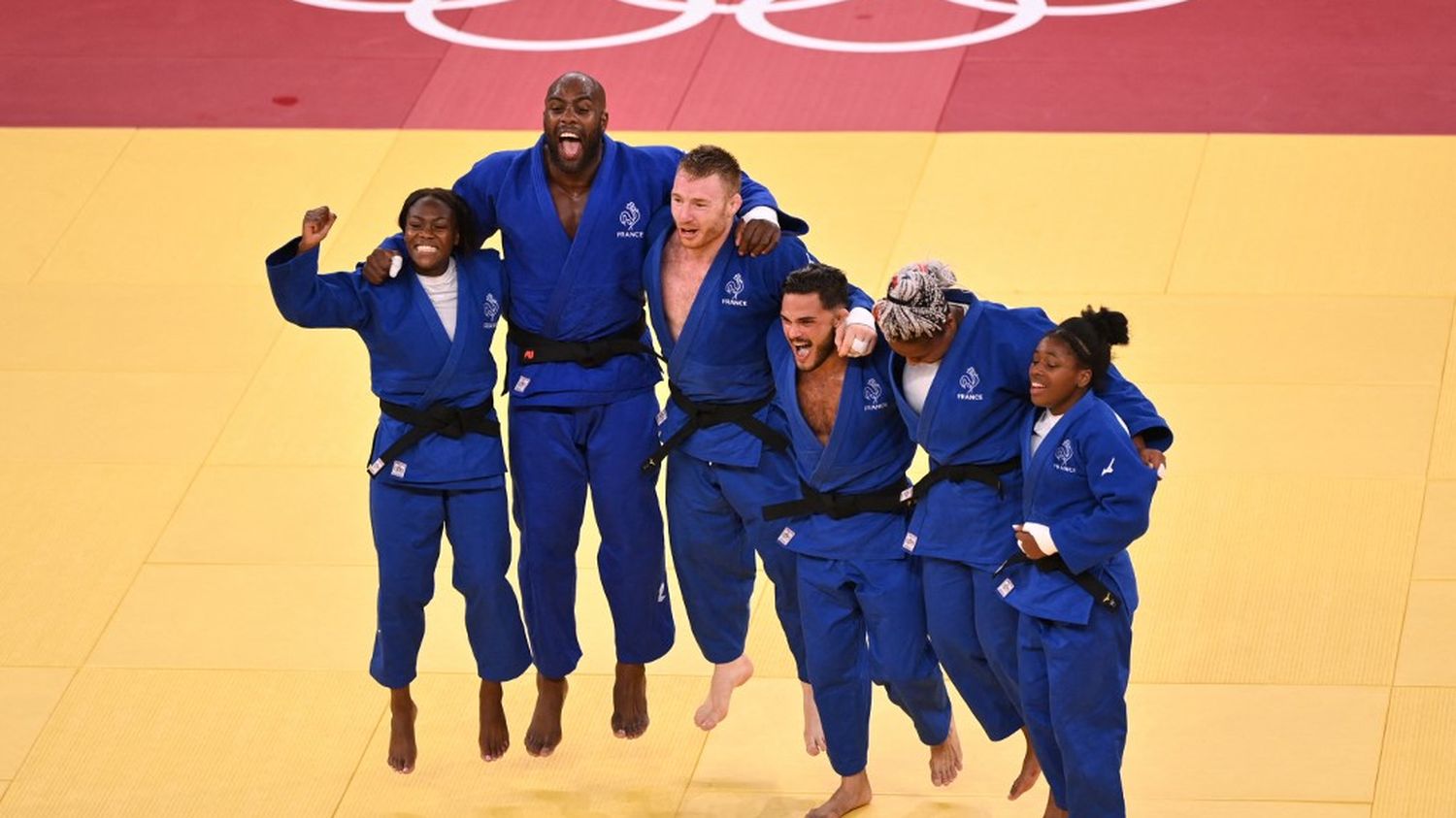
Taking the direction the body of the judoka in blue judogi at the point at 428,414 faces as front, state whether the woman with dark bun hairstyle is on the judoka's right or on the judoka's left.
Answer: on the judoka's left

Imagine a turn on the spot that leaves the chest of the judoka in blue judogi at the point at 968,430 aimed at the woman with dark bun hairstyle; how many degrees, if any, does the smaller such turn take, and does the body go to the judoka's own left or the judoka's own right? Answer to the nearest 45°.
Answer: approximately 90° to the judoka's own left

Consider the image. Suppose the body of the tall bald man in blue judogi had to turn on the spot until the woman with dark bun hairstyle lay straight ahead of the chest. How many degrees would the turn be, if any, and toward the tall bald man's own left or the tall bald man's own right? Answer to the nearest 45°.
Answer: approximately 45° to the tall bald man's own left

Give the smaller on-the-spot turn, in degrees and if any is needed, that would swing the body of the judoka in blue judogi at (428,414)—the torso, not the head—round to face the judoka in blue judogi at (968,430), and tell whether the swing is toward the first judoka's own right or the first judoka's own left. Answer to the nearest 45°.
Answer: approximately 90° to the first judoka's own left

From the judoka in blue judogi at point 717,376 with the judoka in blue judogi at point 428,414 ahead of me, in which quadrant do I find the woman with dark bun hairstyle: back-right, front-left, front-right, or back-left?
back-left

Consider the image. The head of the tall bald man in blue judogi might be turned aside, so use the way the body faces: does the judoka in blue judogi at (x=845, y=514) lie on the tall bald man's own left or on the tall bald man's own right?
on the tall bald man's own left

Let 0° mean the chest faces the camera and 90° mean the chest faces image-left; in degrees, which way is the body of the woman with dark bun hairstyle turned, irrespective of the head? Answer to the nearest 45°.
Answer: approximately 45°

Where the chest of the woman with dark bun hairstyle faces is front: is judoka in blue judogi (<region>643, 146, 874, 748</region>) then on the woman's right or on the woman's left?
on the woman's right

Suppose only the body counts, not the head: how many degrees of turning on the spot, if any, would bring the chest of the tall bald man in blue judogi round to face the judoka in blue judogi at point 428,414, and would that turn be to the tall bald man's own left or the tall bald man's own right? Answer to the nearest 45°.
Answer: approximately 45° to the tall bald man's own right

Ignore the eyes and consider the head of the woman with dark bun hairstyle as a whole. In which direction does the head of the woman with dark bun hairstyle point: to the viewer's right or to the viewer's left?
to the viewer's left
